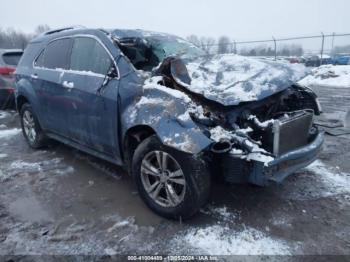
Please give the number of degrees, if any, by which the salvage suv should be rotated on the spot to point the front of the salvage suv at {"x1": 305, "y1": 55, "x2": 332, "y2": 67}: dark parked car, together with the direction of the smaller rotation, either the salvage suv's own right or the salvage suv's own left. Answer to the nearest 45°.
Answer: approximately 90° to the salvage suv's own left

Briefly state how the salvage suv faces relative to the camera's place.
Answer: facing the viewer and to the right of the viewer

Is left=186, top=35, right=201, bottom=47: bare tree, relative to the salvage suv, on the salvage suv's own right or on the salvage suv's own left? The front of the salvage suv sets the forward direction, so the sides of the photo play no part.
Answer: on the salvage suv's own left

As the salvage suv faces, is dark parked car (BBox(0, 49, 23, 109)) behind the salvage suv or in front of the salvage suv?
behind

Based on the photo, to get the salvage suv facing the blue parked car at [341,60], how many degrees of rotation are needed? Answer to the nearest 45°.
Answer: approximately 90° to its left
